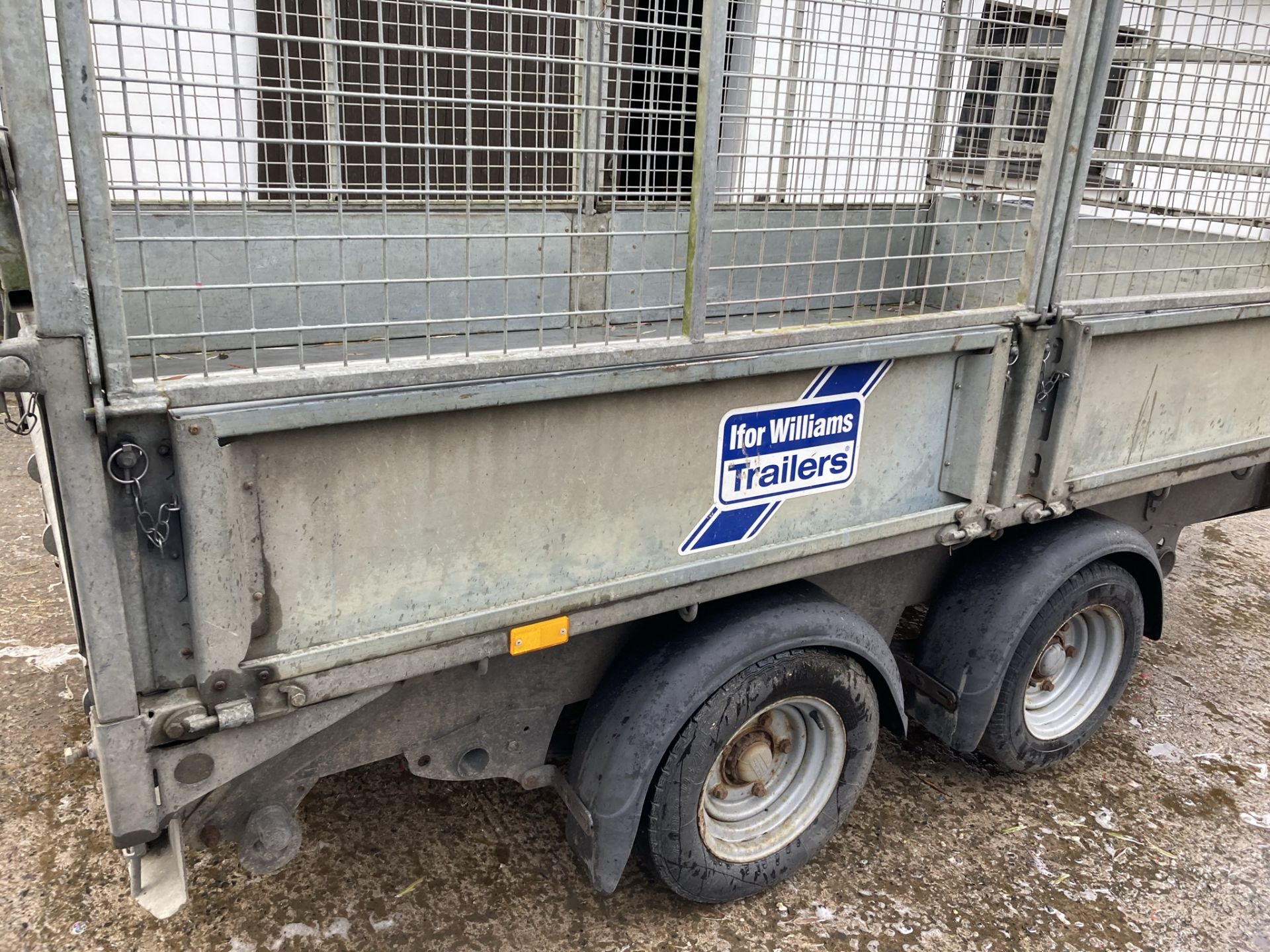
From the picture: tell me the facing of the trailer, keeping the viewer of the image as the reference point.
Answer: facing away from the viewer and to the right of the viewer
